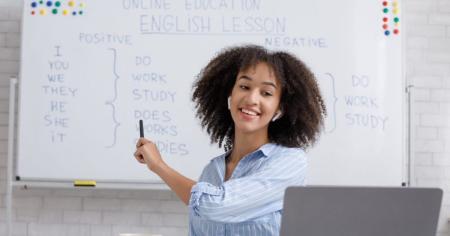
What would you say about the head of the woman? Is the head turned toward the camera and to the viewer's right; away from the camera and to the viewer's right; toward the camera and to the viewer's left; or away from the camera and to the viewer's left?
toward the camera and to the viewer's left

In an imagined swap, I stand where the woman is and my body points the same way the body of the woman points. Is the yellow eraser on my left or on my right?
on my right

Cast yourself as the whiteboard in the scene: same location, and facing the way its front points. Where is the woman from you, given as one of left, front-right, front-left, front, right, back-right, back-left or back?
front

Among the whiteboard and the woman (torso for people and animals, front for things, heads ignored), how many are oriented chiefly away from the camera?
0

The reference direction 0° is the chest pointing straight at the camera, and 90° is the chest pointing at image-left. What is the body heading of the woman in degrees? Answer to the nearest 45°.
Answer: approximately 45°

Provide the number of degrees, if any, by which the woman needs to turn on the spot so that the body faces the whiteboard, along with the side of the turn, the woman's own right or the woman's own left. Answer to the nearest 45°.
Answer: approximately 135° to the woman's own right

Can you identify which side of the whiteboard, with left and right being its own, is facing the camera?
front
